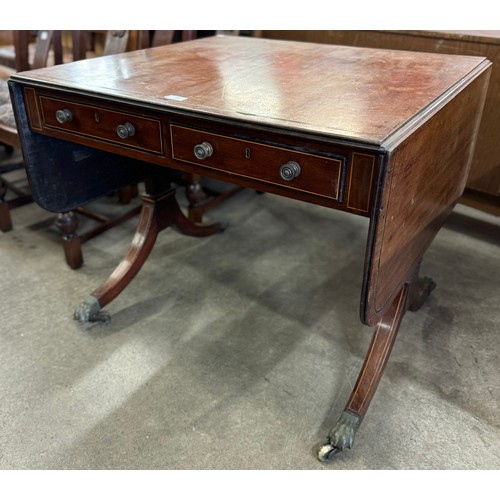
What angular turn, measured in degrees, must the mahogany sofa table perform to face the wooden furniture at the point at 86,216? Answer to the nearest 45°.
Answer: approximately 90° to its right

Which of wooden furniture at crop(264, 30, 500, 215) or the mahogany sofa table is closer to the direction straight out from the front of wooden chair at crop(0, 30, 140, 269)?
the mahogany sofa table

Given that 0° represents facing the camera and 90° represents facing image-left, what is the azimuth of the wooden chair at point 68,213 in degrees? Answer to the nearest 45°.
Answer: approximately 45°

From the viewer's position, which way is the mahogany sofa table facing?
facing the viewer and to the left of the viewer

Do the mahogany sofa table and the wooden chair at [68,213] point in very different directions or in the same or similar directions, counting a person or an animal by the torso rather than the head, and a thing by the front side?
same or similar directions

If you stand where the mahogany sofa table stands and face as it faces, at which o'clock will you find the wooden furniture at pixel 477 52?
The wooden furniture is roughly at 6 o'clock from the mahogany sofa table.

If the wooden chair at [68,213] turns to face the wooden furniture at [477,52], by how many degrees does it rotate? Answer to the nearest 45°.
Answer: approximately 135° to its left

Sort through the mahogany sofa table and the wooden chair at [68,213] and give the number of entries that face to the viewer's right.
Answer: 0

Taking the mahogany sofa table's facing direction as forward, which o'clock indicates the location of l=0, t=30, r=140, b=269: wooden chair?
The wooden chair is roughly at 3 o'clock from the mahogany sofa table.
